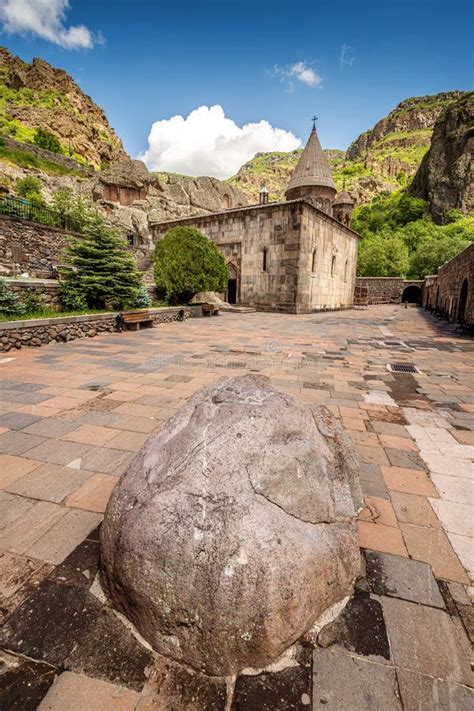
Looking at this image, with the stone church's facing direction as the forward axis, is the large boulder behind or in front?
in front

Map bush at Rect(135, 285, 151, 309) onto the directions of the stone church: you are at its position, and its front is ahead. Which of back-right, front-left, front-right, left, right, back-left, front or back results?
front

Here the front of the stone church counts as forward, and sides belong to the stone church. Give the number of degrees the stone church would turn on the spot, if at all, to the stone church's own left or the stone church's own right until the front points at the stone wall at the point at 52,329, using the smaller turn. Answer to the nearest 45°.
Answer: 0° — it already faces it

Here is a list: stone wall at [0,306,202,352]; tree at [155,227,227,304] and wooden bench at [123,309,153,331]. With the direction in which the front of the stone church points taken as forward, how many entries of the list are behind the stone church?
0

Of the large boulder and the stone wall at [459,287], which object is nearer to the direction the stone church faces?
the large boulder

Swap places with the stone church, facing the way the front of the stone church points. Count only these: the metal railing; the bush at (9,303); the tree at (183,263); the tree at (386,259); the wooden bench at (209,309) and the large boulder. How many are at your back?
1

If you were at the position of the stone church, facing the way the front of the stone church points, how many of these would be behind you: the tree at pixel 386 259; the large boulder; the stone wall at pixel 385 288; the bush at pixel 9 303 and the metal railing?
2

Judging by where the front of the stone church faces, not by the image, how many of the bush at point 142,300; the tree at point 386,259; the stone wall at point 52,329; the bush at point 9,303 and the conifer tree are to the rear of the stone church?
1

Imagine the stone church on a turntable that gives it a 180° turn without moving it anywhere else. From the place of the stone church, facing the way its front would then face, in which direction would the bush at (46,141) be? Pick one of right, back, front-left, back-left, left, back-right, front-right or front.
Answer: left

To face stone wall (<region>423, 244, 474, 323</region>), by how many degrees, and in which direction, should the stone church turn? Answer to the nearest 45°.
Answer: approximately 90° to its left

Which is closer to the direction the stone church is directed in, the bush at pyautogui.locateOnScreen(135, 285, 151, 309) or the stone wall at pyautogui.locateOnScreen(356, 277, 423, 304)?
the bush

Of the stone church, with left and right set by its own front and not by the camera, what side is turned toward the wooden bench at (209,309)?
front

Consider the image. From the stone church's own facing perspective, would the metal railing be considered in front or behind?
in front

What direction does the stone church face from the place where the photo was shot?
facing the viewer and to the left of the viewer

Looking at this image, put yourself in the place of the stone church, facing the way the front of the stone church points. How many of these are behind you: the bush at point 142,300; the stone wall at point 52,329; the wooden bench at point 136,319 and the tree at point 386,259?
1

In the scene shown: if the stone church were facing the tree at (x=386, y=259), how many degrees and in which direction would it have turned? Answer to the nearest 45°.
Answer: approximately 180°

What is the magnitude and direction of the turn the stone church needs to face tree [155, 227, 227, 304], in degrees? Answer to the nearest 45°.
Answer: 0° — it already faces it

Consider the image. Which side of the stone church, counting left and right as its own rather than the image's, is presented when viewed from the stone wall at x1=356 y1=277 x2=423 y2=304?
back

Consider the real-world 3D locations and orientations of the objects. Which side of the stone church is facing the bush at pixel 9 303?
front
